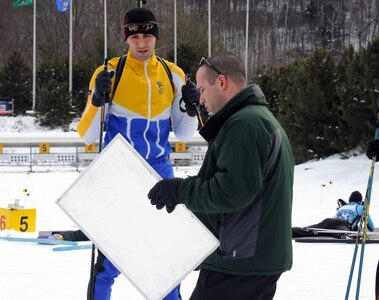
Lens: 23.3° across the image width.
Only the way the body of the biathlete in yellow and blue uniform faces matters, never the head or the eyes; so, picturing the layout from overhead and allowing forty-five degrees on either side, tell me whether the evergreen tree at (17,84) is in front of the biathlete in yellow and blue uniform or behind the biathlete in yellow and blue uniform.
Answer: behind

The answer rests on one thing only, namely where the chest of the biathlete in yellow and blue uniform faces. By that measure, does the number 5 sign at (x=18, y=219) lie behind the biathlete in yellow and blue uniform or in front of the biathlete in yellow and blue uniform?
behind

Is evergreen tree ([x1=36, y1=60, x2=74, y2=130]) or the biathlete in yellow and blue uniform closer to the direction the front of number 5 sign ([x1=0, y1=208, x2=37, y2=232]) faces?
the biathlete in yellow and blue uniform

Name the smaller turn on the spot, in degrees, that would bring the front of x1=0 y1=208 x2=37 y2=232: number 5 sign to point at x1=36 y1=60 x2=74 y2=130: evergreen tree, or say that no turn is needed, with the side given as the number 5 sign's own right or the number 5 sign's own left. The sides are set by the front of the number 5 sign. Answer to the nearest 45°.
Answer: approximately 180°

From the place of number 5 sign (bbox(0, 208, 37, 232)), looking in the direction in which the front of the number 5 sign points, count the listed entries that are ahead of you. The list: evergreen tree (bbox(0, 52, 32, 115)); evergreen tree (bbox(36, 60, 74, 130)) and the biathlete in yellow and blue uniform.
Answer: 1

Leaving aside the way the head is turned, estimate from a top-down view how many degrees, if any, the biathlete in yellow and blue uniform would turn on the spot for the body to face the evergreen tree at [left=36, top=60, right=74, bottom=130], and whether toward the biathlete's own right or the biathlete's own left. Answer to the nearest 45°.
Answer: approximately 180°

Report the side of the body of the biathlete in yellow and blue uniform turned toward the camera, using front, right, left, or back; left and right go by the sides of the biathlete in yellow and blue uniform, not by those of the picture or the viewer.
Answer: front

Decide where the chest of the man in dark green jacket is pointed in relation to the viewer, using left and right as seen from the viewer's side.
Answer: facing to the left of the viewer

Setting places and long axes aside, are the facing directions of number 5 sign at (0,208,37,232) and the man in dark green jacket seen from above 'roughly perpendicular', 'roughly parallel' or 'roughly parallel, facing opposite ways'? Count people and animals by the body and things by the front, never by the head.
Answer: roughly perpendicular

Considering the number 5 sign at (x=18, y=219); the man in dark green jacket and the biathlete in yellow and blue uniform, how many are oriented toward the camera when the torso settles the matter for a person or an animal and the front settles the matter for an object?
2

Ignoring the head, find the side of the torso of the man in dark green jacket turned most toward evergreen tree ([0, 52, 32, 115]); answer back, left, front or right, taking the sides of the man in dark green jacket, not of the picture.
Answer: right

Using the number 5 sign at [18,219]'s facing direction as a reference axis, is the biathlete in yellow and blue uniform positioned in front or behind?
in front
